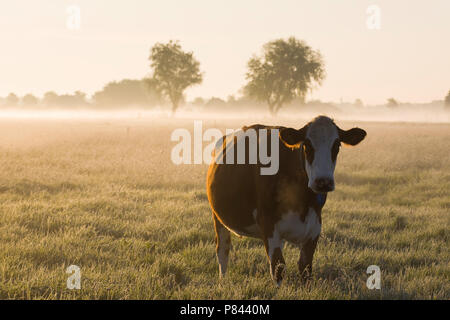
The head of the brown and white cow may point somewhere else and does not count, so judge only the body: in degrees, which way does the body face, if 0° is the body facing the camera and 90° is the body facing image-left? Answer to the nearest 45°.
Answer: approximately 315°
